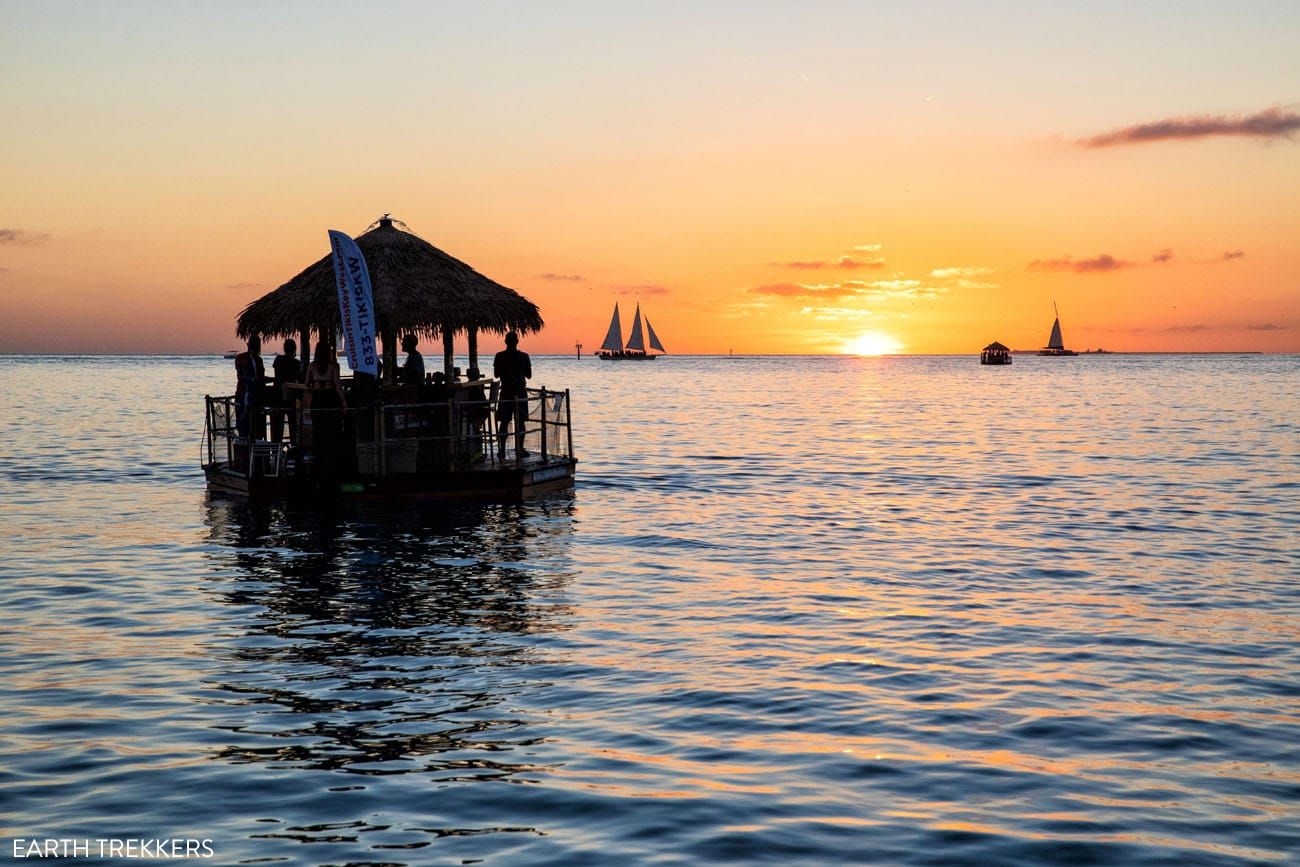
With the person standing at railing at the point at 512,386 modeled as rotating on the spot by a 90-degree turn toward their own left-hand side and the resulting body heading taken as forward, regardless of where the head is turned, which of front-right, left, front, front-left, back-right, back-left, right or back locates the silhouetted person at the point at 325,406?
front-left

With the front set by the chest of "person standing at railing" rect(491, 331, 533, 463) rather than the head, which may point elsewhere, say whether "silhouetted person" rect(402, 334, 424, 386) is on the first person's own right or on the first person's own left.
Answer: on the first person's own left

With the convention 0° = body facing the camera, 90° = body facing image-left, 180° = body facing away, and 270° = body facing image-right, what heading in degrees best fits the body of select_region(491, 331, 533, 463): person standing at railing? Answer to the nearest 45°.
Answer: approximately 180°

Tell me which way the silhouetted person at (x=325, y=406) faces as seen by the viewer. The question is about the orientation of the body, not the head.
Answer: away from the camera

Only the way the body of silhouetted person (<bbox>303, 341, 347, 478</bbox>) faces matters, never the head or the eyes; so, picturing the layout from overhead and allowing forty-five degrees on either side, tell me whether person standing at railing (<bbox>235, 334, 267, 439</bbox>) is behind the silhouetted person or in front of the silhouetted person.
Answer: in front

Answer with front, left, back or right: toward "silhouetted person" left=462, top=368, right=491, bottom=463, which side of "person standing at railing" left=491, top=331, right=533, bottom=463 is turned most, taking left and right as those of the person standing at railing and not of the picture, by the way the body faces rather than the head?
left
